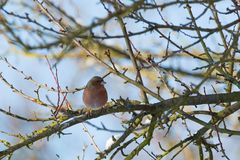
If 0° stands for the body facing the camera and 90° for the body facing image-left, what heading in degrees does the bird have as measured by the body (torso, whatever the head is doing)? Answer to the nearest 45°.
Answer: approximately 315°
